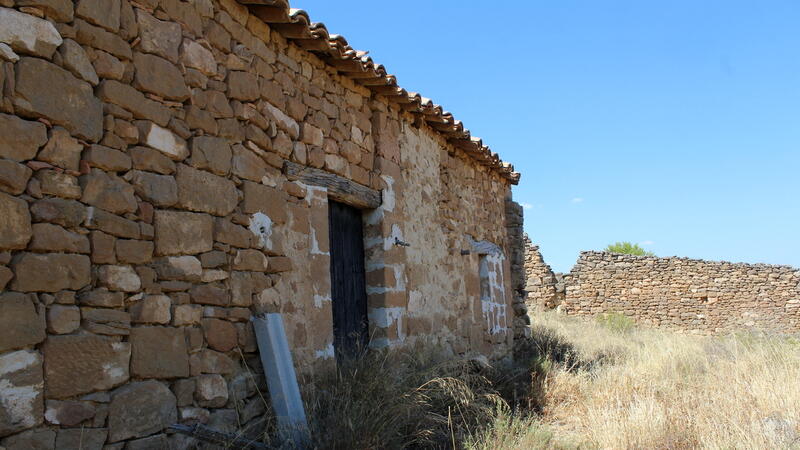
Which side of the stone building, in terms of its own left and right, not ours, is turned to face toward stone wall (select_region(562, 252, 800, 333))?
left

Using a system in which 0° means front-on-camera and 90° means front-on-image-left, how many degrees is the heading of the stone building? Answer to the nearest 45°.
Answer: approximately 315°

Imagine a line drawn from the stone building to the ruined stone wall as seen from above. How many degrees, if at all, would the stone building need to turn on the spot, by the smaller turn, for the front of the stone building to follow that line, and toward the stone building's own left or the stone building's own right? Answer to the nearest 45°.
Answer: approximately 90° to the stone building's own left
